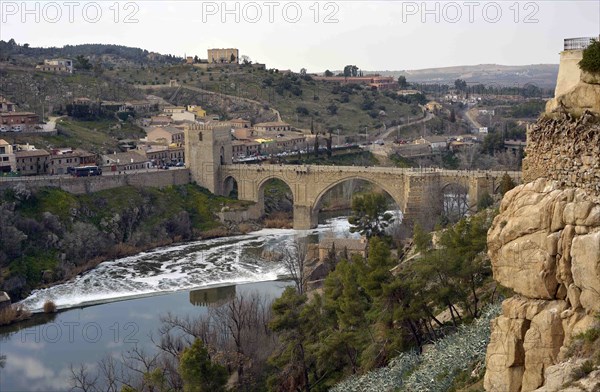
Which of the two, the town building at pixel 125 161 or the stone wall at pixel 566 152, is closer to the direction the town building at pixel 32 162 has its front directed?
the stone wall

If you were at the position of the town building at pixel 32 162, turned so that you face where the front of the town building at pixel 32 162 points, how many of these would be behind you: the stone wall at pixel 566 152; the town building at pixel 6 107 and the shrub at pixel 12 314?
1

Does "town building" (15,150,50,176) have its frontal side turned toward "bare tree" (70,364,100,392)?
yes

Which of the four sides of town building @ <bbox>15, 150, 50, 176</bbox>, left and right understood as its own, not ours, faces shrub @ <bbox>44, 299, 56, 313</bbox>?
front

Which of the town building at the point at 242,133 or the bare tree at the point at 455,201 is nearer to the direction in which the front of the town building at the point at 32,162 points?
the bare tree

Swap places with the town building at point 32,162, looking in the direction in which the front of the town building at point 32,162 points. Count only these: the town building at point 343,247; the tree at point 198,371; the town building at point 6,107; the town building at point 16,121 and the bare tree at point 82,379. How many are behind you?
2

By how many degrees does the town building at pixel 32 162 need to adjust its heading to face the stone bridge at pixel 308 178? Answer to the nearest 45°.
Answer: approximately 90° to its left

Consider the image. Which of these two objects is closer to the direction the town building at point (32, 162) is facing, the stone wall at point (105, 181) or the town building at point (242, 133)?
the stone wall

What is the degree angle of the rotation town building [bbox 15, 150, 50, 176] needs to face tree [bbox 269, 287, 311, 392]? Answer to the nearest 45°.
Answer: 0° — it already faces it

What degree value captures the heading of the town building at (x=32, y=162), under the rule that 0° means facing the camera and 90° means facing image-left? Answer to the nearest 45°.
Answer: approximately 0°

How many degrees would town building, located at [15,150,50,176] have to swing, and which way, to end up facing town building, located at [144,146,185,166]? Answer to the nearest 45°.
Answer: approximately 135° to its left

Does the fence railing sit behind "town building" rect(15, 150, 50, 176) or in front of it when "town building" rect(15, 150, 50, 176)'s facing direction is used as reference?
in front

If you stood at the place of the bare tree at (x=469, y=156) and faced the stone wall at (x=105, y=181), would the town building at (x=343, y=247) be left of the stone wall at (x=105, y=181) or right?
left

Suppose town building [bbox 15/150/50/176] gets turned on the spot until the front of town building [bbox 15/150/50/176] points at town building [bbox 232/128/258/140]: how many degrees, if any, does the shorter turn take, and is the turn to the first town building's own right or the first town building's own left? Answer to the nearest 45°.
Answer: approximately 135° to the first town building's own left
